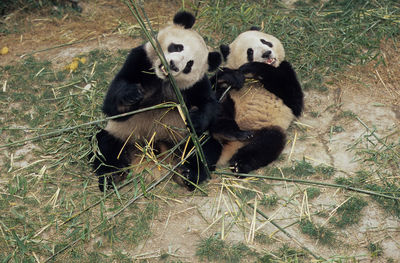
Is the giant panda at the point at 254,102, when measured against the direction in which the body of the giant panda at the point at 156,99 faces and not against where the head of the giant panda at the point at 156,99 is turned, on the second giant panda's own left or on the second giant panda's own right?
on the second giant panda's own left

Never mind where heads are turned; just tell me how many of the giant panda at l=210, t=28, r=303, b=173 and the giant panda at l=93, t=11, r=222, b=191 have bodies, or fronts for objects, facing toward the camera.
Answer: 2

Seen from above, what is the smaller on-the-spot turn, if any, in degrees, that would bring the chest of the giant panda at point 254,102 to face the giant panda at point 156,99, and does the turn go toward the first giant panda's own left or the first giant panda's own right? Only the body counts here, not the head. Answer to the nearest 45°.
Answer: approximately 45° to the first giant panda's own right

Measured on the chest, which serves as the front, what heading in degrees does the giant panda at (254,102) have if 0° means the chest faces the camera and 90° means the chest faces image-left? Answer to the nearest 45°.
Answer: approximately 0°
